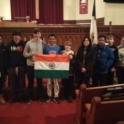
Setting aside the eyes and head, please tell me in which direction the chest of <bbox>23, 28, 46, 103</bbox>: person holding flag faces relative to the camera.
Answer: toward the camera

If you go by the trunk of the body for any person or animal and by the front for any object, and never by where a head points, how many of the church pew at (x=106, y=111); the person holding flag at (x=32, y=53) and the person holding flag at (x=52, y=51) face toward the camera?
2

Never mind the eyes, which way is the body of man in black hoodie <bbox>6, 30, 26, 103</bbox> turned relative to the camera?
toward the camera

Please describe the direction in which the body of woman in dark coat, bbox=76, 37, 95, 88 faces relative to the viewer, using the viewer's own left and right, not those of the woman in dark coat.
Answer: facing the viewer

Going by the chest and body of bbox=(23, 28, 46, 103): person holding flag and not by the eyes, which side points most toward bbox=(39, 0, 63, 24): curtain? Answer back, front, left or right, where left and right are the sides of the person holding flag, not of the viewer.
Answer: back

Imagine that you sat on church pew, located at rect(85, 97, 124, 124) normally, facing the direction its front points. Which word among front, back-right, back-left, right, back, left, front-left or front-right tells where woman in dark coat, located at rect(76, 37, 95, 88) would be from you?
front-right

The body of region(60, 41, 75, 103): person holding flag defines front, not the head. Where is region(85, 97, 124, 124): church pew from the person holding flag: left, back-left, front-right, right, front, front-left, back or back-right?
front

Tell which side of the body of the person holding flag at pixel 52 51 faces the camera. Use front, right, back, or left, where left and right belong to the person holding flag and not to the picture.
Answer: front

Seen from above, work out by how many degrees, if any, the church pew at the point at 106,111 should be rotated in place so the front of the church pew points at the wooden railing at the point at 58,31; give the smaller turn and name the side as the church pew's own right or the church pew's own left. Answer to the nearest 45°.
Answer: approximately 45° to the church pew's own right

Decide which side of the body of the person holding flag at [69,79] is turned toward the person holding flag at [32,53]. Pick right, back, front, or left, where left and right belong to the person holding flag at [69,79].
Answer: right

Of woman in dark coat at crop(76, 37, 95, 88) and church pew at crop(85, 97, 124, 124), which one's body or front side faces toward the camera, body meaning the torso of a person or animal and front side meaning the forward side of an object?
the woman in dark coat

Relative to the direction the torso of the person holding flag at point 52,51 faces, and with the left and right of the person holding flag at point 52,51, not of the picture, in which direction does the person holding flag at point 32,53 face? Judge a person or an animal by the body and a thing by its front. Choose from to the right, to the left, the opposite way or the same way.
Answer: the same way

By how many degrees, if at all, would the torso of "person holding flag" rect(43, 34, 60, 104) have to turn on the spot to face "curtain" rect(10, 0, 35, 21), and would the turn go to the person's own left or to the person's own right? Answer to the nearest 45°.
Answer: approximately 180°

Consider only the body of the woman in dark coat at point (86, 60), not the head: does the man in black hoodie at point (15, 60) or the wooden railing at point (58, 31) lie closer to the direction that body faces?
the man in black hoodie

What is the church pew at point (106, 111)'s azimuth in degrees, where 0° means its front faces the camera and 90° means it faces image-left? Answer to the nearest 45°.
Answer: approximately 135°

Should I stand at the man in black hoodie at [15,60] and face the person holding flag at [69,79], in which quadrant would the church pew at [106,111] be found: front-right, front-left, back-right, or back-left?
front-right
